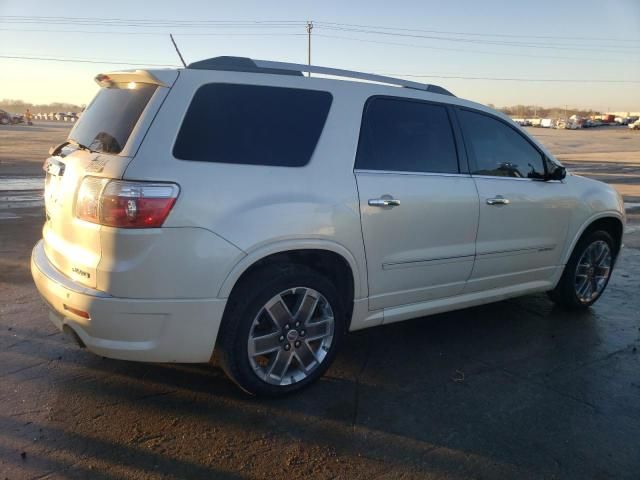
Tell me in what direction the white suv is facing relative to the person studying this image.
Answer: facing away from the viewer and to the right of the viewer
